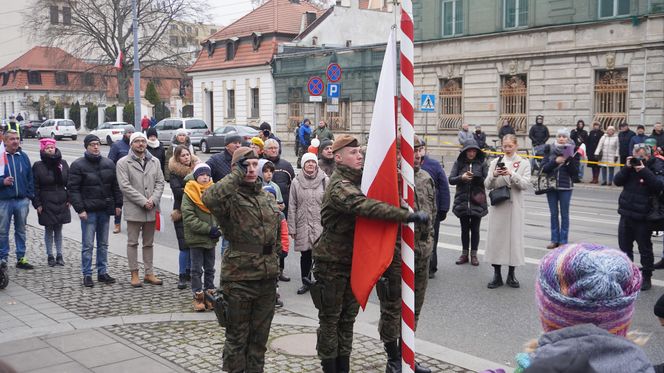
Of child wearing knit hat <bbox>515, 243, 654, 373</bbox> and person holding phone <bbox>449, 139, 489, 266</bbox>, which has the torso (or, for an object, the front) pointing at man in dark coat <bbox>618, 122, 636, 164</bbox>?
the child wearing knit hat

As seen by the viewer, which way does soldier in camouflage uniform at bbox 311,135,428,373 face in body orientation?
to the viewer's right

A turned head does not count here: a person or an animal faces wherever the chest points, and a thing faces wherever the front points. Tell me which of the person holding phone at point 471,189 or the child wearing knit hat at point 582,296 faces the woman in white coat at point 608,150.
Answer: the child wearing knit hat

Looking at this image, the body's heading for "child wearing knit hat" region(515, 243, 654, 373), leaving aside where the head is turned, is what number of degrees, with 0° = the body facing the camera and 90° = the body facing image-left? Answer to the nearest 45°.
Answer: approximately 180°

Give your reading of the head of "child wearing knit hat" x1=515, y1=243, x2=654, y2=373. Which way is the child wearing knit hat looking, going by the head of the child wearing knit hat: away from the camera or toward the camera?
away from the camera
